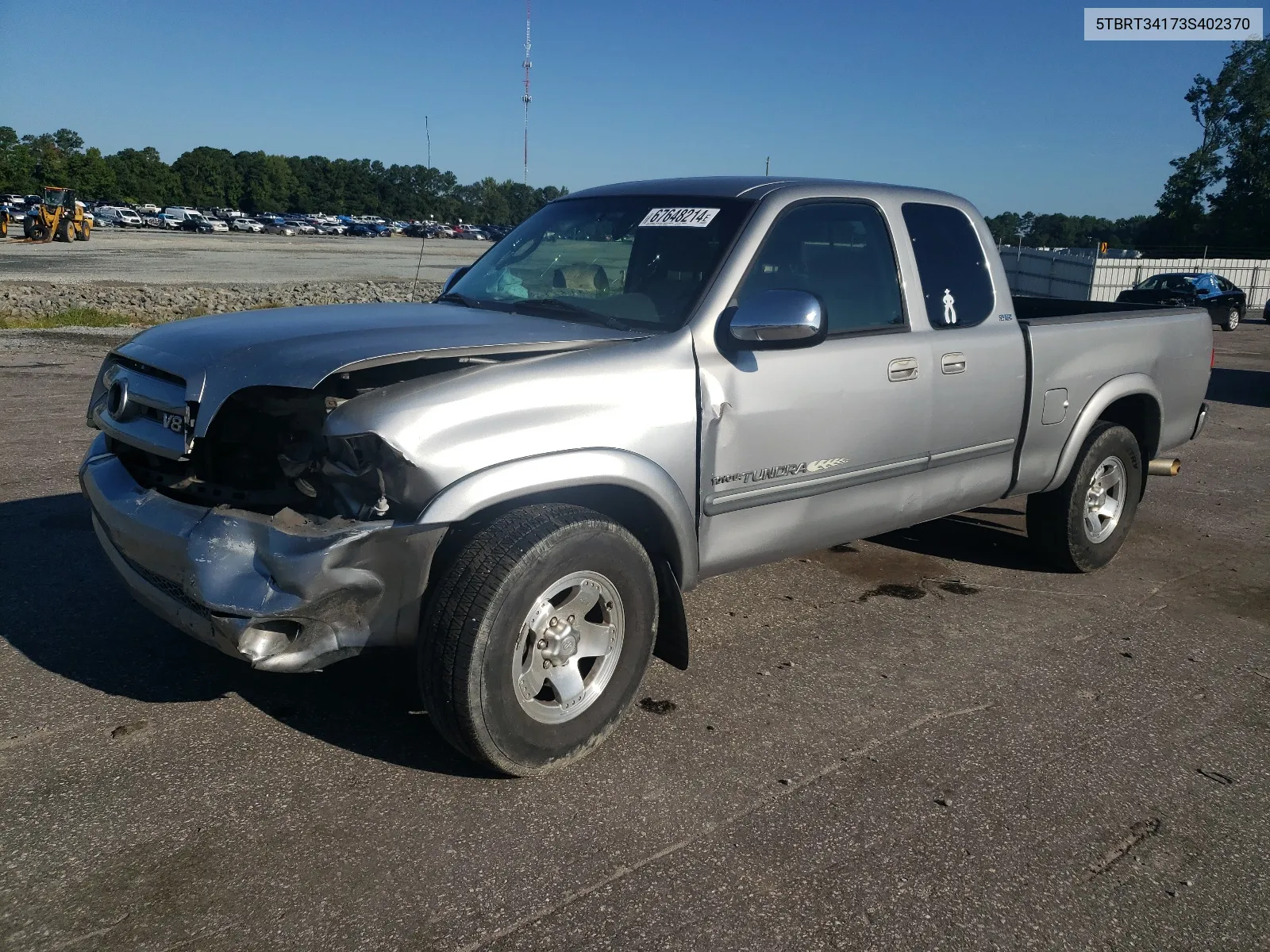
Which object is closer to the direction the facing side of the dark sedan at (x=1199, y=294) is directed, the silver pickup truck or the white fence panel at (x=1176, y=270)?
the silver pickup truck

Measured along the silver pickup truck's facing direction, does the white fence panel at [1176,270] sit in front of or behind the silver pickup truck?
behind

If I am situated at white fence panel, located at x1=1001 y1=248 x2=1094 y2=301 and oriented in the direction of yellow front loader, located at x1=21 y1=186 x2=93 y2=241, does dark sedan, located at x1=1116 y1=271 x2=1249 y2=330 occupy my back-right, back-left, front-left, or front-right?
back-left

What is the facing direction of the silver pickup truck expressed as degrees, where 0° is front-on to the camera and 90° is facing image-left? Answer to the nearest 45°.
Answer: approximately 45°

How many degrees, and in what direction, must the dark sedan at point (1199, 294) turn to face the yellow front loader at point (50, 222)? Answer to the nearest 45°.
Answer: approximately 45° to its right
